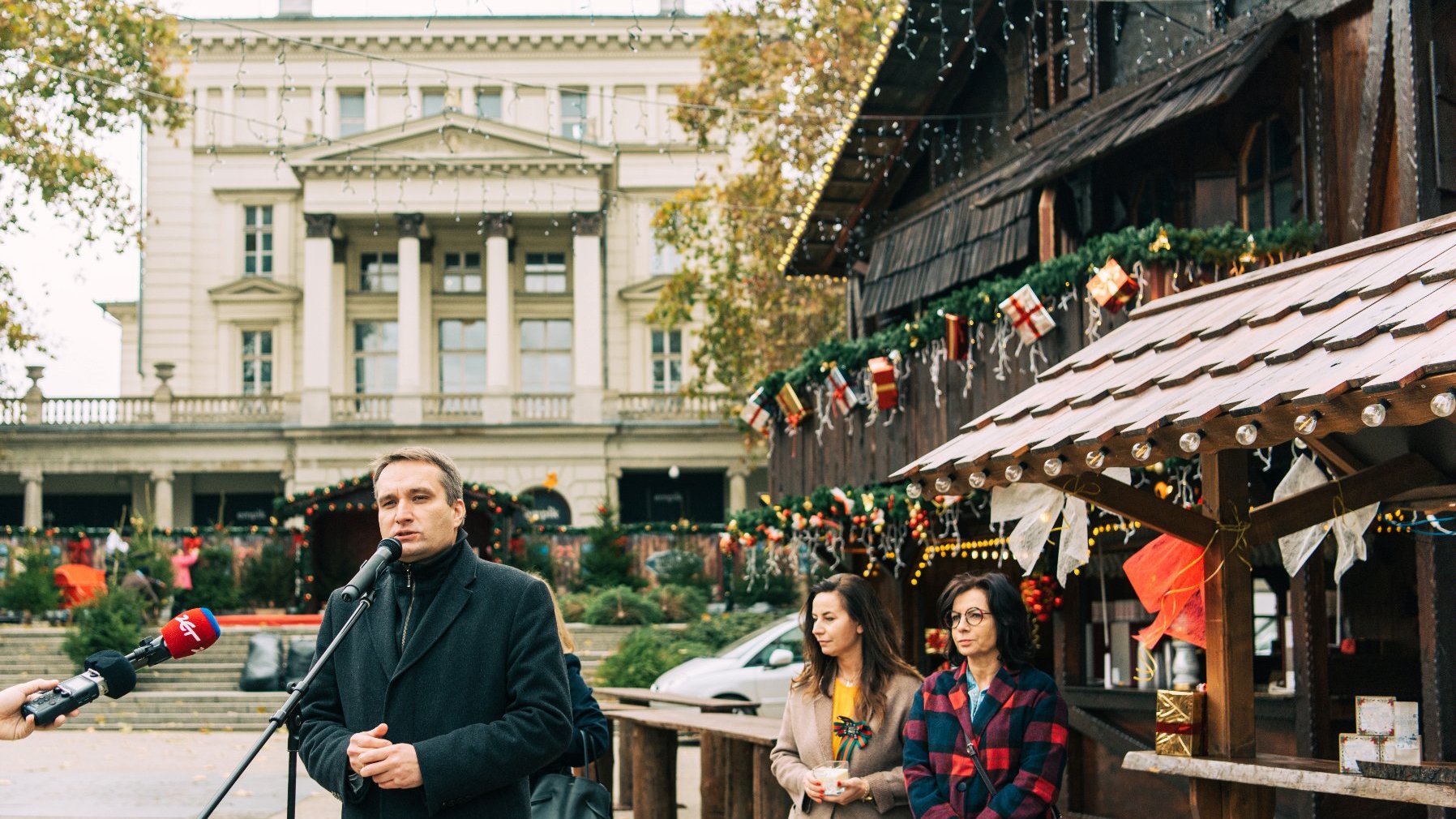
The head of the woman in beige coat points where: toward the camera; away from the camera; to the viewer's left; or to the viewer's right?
to the viewer's left

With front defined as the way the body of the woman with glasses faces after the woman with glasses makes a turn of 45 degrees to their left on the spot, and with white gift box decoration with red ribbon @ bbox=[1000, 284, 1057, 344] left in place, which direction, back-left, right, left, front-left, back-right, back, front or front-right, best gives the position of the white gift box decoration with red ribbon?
back

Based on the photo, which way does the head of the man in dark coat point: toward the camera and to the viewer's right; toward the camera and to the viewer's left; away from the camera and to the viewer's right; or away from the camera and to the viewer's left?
toward the camera and to the viewer's left

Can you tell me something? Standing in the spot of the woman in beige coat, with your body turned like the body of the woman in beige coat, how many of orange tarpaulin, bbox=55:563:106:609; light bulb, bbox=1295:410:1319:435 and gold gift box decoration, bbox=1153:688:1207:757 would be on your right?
1

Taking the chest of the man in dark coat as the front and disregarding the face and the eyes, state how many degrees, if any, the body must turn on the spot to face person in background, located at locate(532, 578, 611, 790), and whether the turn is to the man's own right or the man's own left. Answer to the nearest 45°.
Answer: approximately 135° to the man's own right

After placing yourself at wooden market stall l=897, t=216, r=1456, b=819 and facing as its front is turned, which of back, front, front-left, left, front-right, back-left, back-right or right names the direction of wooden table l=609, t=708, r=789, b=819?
right

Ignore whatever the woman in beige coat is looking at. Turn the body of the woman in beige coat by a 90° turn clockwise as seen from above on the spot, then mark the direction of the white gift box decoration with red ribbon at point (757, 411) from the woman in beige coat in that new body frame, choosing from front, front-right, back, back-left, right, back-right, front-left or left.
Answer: front-right

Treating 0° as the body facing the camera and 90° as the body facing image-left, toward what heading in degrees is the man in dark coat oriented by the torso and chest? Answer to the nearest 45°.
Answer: approximately 45°

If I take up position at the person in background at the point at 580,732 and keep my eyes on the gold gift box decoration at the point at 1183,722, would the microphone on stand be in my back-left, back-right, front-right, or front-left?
back-right

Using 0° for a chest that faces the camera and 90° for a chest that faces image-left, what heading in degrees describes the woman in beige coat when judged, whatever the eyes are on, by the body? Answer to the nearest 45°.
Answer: approximately 45°
